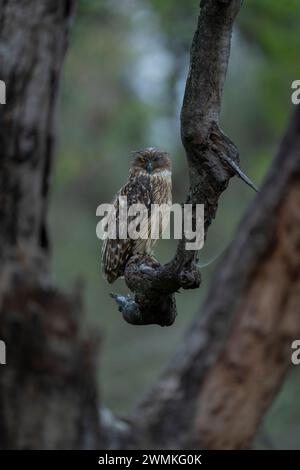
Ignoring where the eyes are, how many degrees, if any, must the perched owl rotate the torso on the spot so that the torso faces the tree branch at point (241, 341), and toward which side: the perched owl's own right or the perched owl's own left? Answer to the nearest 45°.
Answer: approximately 90° to the perched owl's own left

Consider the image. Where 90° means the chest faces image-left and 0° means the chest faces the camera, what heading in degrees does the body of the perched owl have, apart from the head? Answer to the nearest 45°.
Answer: approximately 315°
